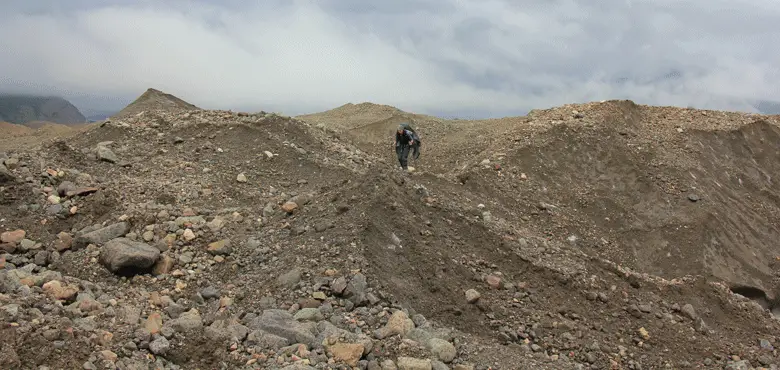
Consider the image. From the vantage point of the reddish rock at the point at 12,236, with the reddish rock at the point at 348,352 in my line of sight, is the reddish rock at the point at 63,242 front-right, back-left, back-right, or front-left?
front-left

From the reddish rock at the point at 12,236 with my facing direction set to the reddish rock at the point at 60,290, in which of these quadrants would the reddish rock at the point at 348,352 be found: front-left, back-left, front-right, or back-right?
front-left

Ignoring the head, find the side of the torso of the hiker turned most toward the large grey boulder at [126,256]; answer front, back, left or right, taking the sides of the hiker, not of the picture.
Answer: front

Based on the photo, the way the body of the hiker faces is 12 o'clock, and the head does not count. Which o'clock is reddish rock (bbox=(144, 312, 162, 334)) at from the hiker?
The reddish rock is roughly at 11 o'clock from the hiker.

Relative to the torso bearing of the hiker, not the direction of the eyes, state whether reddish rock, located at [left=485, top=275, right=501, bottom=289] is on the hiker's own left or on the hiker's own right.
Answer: on the hiker's own left

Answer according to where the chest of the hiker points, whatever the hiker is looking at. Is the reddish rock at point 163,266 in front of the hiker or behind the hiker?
in front

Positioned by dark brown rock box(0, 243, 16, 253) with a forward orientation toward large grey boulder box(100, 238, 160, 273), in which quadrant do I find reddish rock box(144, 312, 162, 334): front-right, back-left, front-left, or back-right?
front-right

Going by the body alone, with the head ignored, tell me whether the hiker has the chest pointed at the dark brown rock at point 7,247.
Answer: yes

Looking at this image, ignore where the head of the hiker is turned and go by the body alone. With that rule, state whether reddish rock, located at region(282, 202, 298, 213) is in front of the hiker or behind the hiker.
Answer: in front
